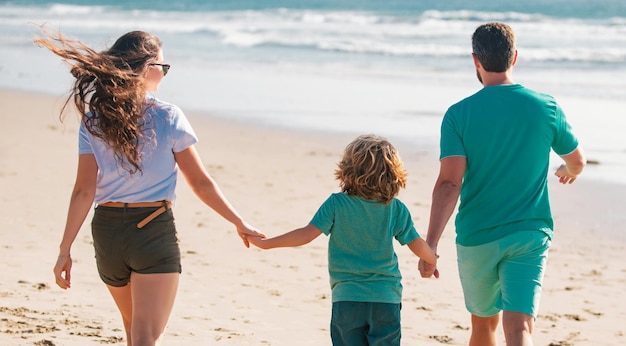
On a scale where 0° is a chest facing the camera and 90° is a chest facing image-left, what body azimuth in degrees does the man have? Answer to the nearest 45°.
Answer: approximately 180°

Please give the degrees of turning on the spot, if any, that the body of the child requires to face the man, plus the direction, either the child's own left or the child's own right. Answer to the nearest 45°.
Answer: approximately 90° to the child's own right

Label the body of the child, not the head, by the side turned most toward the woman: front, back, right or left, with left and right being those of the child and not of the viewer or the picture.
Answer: left

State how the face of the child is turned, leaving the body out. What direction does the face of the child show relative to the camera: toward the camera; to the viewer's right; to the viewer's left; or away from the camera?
away from the camera

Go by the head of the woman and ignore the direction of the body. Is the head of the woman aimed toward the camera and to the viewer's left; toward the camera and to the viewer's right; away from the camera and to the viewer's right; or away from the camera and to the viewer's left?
away from the camera and to the viewer's right

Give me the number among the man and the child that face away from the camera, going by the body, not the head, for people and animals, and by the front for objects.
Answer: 2

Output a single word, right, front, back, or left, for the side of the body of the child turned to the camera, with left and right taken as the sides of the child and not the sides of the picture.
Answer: back

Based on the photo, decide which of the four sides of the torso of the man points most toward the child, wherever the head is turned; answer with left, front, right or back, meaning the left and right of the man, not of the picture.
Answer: left
